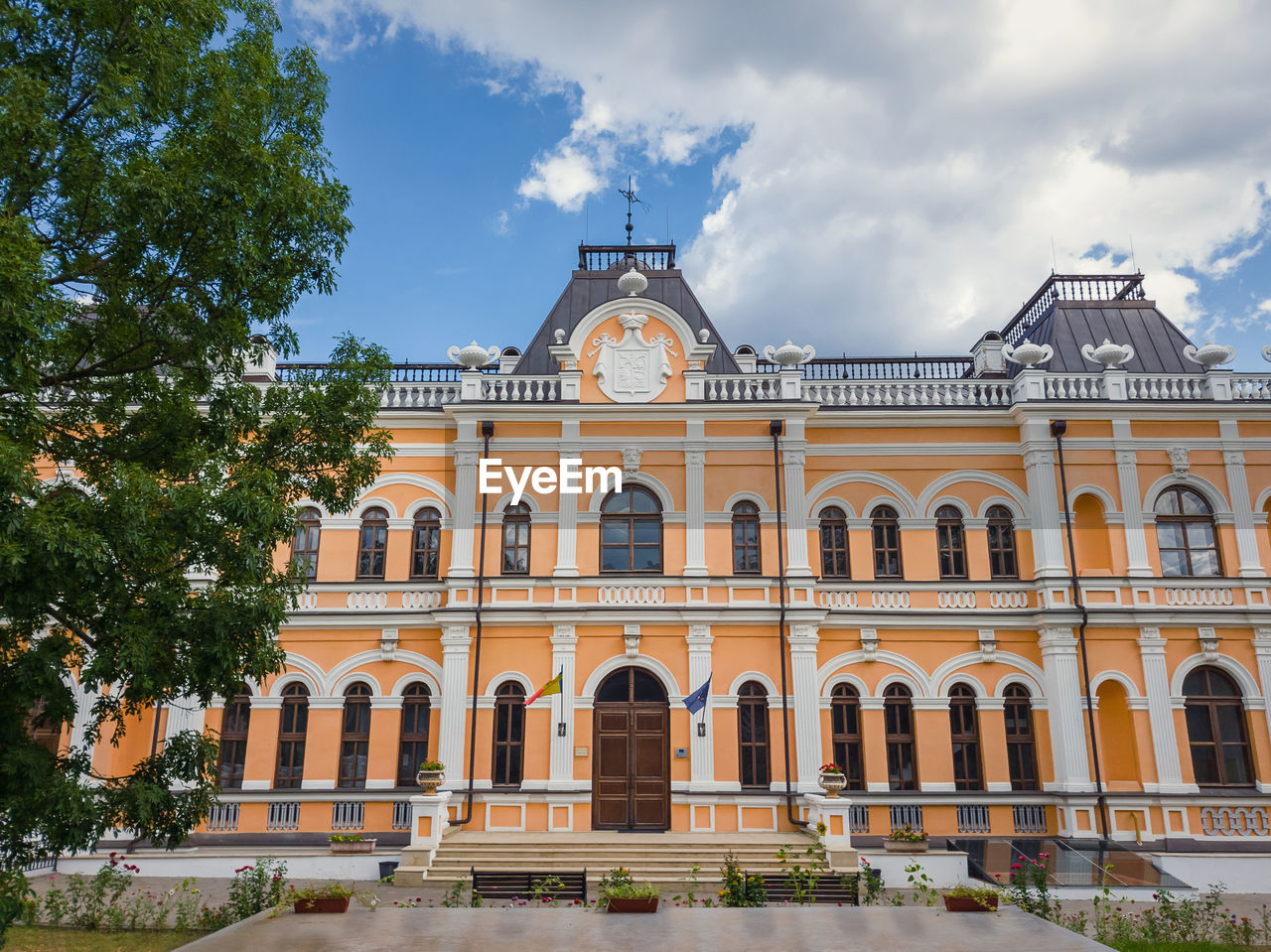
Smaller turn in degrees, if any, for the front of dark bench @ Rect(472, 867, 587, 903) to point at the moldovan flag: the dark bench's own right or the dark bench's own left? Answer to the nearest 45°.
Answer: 0° — it already faces it

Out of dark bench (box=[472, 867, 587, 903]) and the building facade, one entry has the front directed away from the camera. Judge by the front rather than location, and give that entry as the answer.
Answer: the dark bench

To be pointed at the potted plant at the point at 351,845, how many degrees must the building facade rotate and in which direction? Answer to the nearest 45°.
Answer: approximately 90° to its right

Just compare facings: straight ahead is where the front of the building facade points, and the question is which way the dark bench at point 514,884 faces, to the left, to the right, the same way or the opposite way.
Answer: the opposite way

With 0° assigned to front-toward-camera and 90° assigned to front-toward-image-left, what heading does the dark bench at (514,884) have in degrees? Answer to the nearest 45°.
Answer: approximately 180°

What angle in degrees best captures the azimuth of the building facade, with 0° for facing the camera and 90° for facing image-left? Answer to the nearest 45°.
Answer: approximately 0°

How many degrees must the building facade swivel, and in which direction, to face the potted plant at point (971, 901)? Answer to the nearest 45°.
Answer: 0° — it already faces it

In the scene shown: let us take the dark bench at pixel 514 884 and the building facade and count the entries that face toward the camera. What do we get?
1

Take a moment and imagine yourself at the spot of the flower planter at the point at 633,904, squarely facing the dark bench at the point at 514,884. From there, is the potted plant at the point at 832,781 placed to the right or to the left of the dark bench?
right
